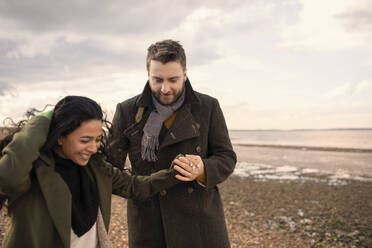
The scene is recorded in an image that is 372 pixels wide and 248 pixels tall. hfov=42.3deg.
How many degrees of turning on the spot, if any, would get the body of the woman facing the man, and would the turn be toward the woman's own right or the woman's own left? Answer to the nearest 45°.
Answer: approximately 90° to the woman's own left

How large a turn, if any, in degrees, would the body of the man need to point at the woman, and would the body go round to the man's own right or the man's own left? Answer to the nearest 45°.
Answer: approximately 45° to the man's own right
